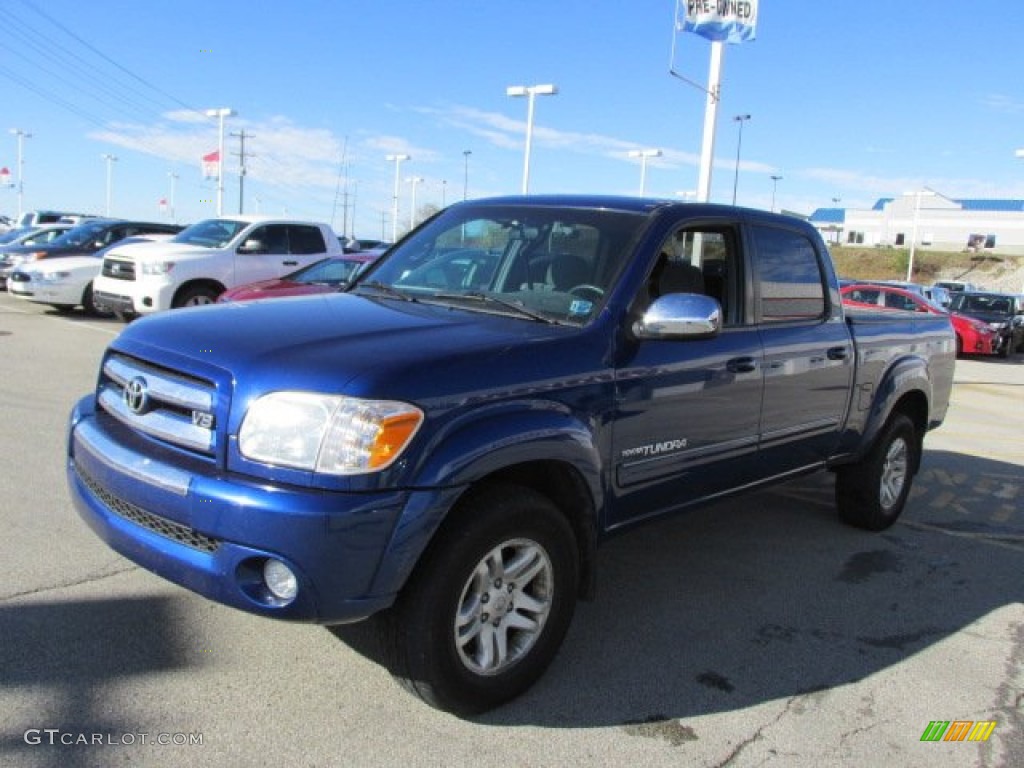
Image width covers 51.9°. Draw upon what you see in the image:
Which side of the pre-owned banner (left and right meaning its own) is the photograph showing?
front

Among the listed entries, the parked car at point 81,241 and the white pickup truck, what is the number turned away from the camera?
0

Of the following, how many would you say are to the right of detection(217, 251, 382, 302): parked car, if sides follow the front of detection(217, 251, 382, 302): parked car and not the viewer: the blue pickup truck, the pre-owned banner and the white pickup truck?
1

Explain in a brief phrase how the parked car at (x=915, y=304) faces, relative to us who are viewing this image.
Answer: facing the viewer and to the right of the viewer

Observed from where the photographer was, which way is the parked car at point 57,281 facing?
facing the viewer and to the left of the viewer

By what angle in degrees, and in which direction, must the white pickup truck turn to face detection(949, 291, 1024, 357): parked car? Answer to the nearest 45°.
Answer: approximately 135° to its left

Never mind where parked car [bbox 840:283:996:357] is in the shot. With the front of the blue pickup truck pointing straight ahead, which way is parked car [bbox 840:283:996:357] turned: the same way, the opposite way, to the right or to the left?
to the left

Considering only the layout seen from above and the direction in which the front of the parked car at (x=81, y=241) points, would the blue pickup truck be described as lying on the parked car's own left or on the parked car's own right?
on the parked car's own left

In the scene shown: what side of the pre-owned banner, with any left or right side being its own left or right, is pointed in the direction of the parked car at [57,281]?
right
